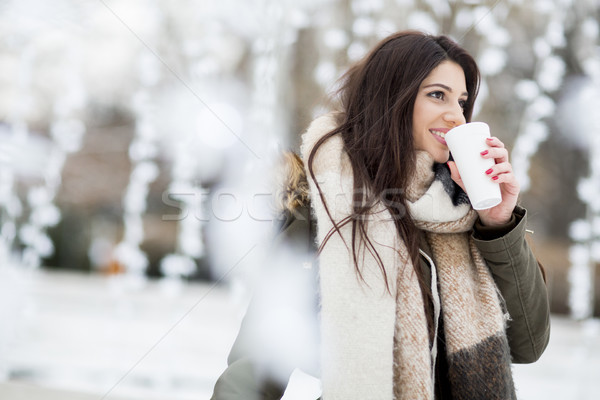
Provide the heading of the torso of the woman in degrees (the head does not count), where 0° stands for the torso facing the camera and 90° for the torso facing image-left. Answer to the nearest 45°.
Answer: approximately 315°
